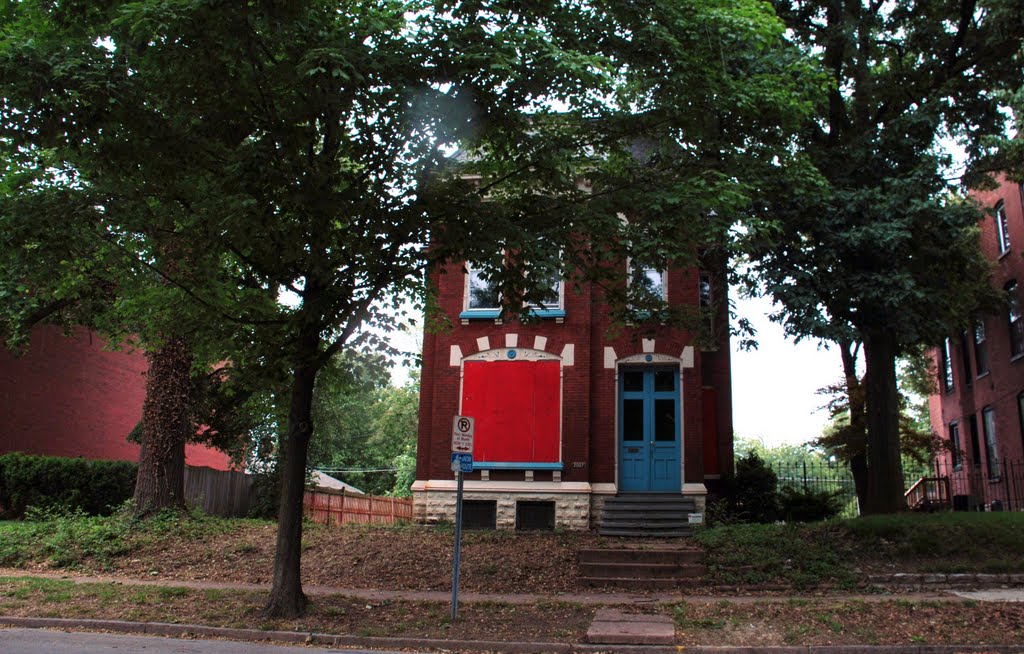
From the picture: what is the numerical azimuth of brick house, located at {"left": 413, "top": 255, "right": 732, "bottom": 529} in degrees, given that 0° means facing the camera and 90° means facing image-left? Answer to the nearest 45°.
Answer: approximately 0°

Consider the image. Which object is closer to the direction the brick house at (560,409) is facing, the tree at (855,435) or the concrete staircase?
the concrete staircase

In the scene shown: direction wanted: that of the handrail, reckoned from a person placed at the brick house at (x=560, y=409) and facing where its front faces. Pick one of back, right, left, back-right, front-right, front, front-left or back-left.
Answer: back-left

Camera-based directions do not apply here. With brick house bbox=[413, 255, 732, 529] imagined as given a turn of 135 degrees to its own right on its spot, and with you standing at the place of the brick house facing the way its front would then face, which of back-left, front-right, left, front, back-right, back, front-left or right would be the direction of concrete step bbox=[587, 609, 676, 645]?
back-left

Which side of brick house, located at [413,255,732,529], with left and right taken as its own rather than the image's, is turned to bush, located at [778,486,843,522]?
left

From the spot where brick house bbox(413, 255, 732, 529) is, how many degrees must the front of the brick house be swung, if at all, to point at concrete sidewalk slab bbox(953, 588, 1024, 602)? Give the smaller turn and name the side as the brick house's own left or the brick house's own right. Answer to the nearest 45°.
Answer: approximately 45° to the brick house's own left

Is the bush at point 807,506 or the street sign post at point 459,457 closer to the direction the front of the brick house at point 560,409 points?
the street sign post

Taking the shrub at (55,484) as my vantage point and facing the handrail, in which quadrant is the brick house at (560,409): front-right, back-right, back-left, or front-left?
front-right

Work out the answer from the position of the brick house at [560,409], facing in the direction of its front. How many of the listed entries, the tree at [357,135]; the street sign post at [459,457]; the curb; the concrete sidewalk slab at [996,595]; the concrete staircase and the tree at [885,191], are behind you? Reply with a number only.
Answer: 0

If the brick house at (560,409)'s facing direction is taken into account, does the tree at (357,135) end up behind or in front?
in front

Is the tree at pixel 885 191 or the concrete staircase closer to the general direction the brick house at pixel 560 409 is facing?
the concrete staircase

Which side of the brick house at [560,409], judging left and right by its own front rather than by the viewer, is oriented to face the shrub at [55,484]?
right

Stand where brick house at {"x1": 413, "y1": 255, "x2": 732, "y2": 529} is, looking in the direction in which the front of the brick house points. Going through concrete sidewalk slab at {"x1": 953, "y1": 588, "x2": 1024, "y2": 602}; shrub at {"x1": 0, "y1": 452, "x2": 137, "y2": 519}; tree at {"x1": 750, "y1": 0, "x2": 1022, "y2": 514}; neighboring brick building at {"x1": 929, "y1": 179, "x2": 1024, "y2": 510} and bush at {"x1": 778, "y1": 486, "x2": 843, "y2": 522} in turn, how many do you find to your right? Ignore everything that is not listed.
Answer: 1

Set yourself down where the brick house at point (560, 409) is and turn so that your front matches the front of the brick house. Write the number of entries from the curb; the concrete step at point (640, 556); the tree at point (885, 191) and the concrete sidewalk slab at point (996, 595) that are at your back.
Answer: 0

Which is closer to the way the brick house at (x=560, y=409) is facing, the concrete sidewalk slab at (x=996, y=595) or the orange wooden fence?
the concrete sidewalk slab

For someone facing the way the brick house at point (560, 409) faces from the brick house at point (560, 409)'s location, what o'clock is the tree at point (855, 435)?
The tree is roughly at 8 o'clock from the brick house.
